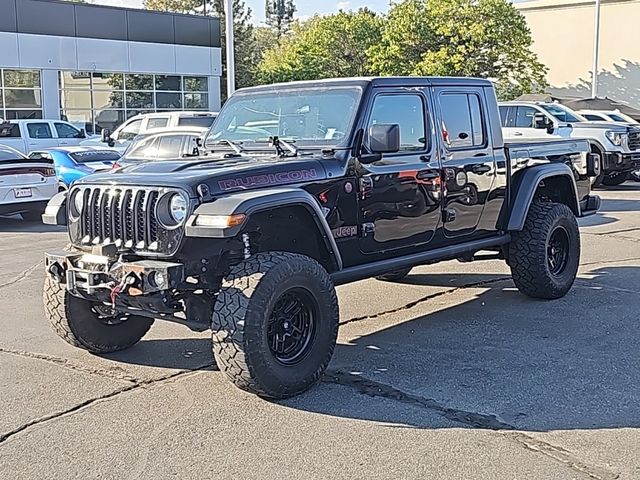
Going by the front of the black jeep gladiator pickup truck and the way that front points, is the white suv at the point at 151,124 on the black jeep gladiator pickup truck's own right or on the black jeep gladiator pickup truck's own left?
on the black jeep gladiator pickup truck's own right

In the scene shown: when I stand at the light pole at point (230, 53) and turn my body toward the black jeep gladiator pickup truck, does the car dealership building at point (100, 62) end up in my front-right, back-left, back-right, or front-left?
back-right

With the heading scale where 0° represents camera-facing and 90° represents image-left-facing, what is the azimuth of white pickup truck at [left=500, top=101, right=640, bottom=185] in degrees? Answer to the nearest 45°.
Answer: approximately 315°

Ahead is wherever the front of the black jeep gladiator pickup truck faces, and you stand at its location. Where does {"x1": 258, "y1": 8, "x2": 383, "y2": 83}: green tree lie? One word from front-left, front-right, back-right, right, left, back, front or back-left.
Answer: back-right

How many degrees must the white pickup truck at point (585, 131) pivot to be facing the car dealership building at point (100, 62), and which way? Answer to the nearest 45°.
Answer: approximately 180°

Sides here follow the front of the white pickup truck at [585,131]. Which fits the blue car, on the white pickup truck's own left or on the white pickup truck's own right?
on the white pickup truck's own right

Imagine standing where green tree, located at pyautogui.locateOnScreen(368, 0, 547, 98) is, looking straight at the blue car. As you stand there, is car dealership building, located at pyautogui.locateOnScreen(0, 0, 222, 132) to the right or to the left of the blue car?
right

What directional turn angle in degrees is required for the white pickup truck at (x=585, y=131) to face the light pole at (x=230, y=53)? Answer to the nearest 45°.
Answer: approximately 135° to its right

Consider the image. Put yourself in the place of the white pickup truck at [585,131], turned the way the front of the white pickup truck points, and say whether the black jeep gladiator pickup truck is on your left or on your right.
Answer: on your right

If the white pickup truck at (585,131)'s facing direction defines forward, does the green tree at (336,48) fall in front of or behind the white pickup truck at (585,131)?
behind

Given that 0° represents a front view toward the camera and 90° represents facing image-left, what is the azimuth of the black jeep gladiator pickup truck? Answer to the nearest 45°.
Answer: approximately 45°

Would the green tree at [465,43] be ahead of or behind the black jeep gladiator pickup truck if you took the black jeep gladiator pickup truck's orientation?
behind

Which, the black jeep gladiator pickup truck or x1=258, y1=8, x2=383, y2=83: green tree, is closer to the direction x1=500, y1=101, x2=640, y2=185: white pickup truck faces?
the black jeep gladiator pickup truck
